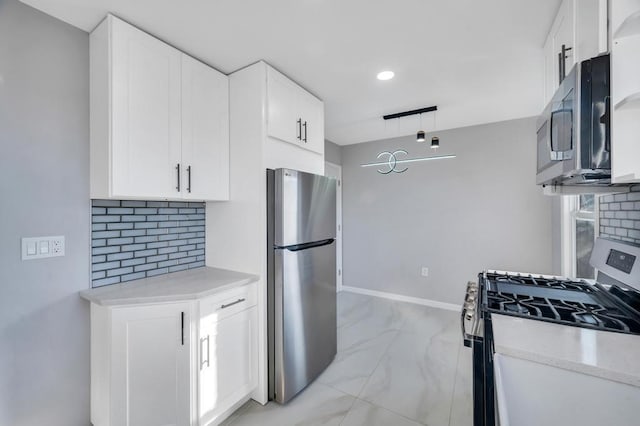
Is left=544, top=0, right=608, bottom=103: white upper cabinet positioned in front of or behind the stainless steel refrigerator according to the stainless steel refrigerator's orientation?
in front

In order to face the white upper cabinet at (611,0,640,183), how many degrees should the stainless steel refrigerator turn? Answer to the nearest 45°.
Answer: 0° — it already faces it

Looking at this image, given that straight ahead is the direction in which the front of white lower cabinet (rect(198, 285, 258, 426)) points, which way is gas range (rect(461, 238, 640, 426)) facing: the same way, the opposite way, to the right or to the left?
the opposite way

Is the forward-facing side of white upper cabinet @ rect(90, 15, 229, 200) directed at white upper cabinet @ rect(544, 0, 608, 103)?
yes

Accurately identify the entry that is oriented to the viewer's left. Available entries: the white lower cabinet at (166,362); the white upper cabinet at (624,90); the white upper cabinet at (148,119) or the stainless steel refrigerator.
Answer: the white upper cabinet at (624,90)

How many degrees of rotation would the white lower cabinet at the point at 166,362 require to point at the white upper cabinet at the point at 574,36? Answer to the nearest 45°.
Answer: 0° — it already faces it

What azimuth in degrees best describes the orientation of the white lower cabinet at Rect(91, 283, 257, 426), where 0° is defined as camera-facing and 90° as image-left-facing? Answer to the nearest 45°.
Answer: approximately 315°

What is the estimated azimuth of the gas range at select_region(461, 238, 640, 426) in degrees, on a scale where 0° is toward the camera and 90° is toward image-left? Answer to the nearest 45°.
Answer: approximately 90°

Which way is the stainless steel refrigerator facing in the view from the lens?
facing the viewer and to the right of the viewer

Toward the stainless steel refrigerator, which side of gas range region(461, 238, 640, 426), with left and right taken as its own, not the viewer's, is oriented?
front

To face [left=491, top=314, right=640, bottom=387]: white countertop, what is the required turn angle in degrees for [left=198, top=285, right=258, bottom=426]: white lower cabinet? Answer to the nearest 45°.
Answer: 0° — it already faces it
